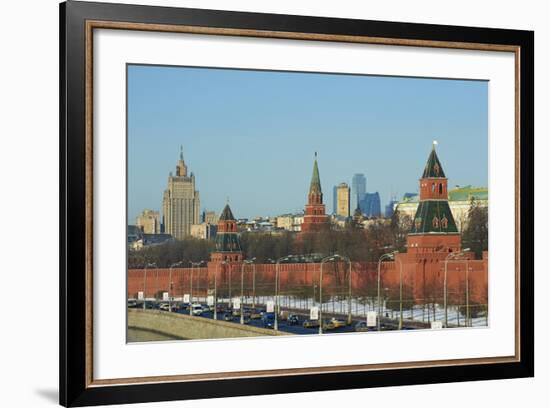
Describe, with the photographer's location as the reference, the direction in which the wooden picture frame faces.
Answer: facing the viewer and to the right of the viewer
